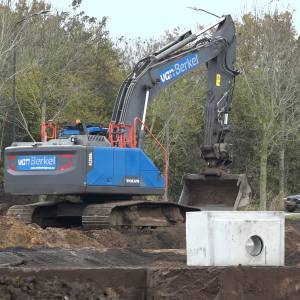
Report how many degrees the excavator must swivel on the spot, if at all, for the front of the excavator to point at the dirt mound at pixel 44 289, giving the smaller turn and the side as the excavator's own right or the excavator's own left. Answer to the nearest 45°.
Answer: approximately 135° to the excavator's own right

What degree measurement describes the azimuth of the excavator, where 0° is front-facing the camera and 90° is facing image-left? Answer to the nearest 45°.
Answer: approximately 225°

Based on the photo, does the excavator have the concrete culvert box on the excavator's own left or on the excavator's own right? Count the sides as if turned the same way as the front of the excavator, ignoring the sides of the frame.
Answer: on the excavator's own right
